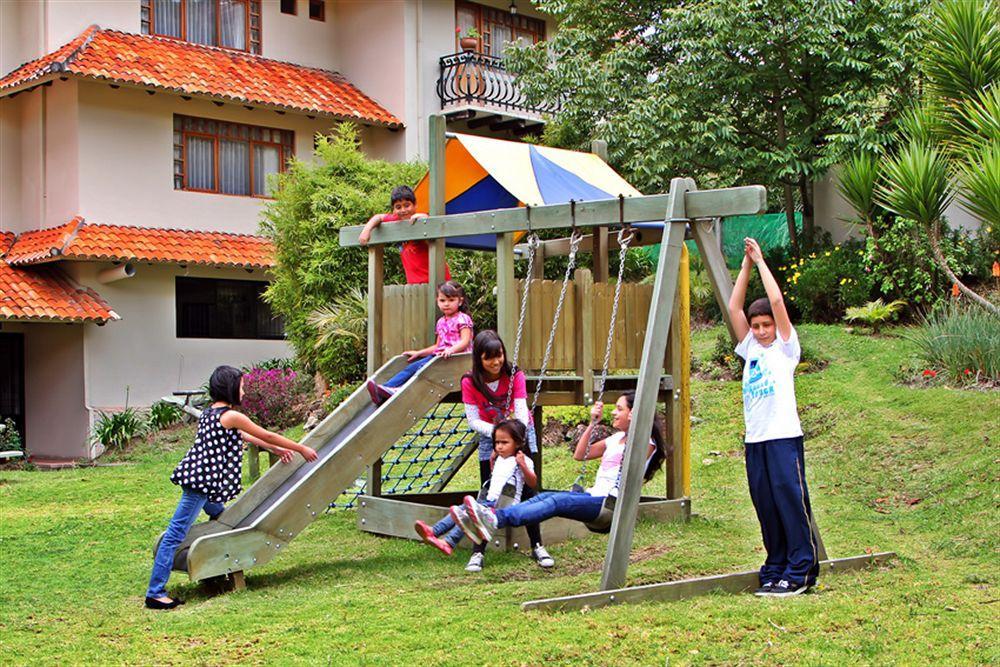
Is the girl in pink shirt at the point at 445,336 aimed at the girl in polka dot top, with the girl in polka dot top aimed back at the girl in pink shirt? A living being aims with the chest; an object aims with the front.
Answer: yes

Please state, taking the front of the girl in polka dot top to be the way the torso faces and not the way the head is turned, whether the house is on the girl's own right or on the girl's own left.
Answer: on the girl's own left

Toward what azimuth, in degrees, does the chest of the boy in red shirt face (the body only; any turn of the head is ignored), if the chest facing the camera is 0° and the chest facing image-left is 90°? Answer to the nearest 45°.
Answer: approximately 0°

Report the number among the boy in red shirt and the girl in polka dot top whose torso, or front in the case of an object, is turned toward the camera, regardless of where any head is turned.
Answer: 1

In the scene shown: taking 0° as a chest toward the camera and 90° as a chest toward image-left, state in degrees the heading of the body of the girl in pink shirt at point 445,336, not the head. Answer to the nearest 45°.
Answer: approximately 45°

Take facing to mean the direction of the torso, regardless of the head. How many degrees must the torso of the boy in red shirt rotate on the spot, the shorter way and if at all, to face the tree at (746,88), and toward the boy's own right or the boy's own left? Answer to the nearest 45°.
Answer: approximately 135° to the boy's own left

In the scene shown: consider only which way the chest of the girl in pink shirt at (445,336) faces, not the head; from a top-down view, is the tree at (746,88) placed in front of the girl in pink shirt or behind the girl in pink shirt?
behind

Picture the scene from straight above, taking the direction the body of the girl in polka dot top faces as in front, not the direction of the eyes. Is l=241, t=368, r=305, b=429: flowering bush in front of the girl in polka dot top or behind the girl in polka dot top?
in front

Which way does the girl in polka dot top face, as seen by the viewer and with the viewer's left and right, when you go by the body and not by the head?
facing away from the viewer and to the right of the viewer

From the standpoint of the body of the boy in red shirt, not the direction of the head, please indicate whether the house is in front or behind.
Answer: behind
